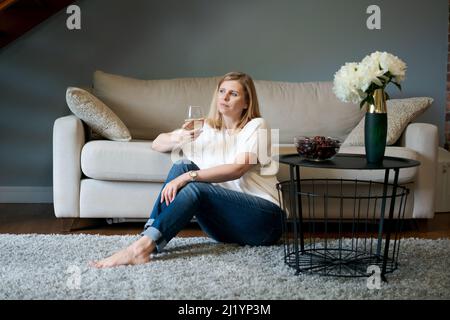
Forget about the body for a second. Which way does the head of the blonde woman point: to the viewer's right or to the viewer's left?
to the viewer's left

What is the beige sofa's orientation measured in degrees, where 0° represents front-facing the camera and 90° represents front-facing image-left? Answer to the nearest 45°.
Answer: approximately 0°

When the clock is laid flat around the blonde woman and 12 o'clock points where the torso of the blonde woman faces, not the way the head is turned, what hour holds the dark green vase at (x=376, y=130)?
The dark green vase is roughly at 8 o'clock from the blonde woman.

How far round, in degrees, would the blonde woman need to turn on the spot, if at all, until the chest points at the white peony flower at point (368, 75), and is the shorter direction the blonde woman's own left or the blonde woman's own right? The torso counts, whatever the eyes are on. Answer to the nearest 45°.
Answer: approximately 135° to the blonde woman's own left

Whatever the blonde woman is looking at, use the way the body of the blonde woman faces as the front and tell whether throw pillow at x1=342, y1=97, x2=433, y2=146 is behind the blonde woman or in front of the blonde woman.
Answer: behind

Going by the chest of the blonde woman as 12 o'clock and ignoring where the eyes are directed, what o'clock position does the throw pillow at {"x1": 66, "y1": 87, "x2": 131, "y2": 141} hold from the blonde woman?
The throw pillow is roughly at 3 o'clock from the blonde woman.
